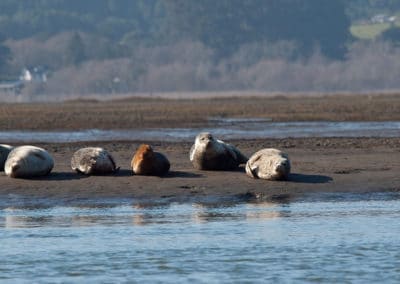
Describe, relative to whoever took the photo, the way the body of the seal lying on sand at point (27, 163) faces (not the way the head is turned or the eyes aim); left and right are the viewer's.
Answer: facing the viewer and to the left of the viewer

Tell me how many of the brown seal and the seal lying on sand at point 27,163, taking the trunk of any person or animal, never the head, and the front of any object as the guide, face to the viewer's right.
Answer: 0

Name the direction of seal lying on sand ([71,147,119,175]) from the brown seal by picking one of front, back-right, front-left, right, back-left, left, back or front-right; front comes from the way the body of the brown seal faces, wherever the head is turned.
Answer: front-right

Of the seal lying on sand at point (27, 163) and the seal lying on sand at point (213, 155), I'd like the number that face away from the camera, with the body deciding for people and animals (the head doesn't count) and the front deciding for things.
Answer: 0

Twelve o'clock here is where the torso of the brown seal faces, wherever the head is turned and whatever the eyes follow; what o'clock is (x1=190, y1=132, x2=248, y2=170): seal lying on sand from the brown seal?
The seal lying on sand is roughly at 7 o'clock from the brown seal.

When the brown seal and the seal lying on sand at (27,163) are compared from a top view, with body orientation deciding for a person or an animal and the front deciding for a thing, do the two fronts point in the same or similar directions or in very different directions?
same or similar directions

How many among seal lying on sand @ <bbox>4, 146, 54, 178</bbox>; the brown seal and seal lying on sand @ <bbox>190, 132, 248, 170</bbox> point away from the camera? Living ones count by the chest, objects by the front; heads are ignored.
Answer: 0

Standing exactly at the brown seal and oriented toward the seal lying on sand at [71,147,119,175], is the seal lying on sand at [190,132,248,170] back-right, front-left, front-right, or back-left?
back-right

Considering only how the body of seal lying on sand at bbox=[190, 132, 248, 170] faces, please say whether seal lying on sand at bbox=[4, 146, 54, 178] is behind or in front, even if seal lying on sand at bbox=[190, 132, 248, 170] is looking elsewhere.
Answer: in front

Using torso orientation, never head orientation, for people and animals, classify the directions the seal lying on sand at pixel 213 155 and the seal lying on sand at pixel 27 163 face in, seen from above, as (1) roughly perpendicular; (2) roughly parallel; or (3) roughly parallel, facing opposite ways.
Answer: roughly parallel

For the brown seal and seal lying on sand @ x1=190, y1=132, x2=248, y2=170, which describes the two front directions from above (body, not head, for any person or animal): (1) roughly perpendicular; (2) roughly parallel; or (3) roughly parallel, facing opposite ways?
roughly parallel

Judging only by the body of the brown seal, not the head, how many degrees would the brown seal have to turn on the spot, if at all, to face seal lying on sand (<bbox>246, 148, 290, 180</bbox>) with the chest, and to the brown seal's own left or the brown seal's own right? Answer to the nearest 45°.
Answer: approximately 135° to the brown seal's own left

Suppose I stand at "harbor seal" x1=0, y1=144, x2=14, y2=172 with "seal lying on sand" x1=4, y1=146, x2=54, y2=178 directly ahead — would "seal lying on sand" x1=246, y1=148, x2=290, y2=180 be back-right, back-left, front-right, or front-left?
front-left

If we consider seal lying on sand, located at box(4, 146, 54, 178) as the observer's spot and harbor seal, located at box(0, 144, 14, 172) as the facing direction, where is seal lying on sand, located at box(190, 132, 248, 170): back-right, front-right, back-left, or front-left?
back-right
